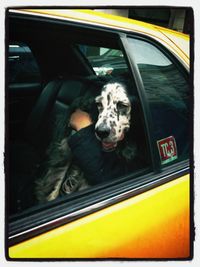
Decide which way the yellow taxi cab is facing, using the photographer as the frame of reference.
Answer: facing the viewer and to the left of the viewer
